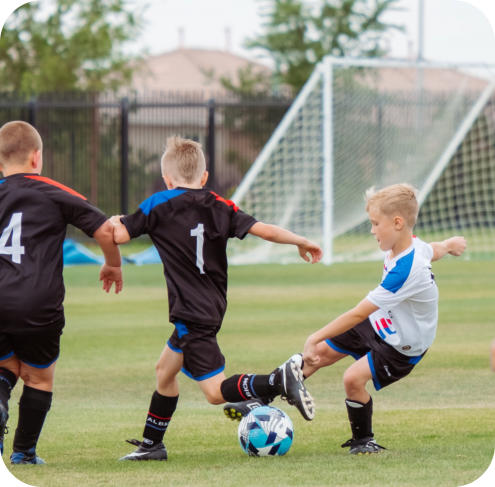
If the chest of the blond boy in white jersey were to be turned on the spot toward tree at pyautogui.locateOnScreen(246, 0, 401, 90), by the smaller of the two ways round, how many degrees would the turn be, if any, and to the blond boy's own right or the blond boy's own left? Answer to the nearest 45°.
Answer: approximately 90° to the blond boy's own right

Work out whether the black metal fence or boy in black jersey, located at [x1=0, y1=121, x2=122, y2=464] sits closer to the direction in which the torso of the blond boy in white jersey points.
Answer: the boy in black jersey

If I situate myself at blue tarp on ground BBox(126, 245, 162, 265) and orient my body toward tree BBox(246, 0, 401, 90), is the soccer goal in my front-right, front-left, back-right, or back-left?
front-right

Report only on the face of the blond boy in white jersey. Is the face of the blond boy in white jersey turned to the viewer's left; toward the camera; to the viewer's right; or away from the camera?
to the viewer's left

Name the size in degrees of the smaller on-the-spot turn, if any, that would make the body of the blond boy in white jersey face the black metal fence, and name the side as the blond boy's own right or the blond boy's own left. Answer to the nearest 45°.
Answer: approximately 90° to the blond boy's own right

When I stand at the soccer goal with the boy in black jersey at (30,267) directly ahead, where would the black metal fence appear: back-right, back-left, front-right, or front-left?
back-right

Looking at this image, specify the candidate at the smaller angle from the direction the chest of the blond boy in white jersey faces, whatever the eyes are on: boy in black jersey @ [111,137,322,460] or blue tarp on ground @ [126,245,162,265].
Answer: the boy in black jersey

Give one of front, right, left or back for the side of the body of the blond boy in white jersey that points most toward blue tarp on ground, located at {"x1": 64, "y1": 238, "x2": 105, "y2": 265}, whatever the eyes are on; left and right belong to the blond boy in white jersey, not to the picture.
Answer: right

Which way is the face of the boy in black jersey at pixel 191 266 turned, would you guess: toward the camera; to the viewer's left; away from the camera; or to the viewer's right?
away from the camera

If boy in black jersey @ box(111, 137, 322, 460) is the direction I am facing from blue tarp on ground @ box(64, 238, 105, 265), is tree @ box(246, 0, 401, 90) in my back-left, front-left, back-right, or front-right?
back-left

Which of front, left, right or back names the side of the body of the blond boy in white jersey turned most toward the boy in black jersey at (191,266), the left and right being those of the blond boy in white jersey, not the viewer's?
front

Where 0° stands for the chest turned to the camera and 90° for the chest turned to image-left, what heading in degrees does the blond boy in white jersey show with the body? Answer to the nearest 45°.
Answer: approximately 90°

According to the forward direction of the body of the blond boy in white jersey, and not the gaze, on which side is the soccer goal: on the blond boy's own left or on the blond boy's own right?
on the blond boy's own right

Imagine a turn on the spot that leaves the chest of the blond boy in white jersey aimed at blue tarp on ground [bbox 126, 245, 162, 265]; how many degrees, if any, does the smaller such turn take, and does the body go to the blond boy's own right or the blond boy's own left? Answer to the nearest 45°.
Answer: approximately 90° to the blond boy's own right

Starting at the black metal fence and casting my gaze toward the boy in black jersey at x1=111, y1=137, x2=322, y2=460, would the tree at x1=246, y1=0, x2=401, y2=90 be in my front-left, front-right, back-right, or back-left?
back-left
